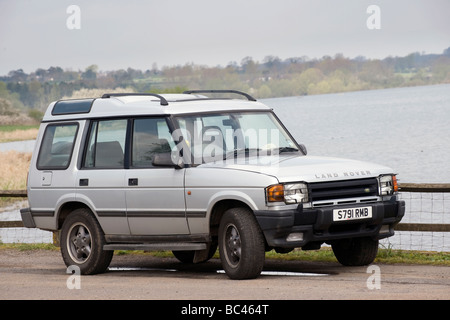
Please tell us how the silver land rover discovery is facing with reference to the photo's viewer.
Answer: facing the viewer and to the right of the viewer
